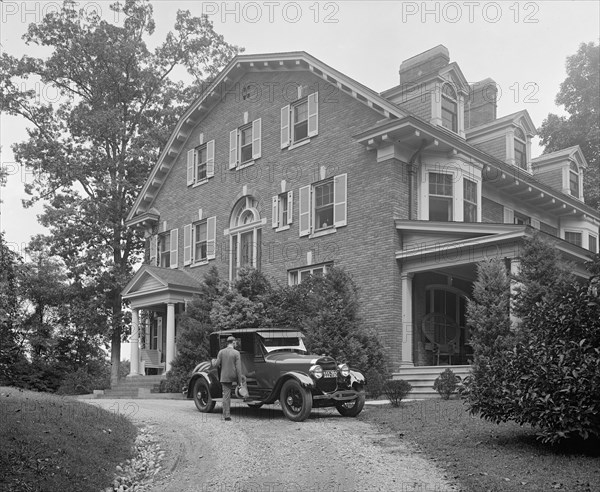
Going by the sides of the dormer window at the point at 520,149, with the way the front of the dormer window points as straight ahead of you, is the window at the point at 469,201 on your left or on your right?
on your right

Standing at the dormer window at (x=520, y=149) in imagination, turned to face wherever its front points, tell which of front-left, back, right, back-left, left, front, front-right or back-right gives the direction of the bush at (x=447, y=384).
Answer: front-right

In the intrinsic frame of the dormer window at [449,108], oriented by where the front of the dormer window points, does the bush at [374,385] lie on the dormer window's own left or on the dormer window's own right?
on the dormer window's own right

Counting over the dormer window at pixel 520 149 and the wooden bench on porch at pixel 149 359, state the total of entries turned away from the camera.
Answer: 0

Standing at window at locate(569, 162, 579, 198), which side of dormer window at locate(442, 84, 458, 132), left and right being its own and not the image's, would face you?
left

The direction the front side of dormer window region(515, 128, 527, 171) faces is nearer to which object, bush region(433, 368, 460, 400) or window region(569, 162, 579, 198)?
the bush

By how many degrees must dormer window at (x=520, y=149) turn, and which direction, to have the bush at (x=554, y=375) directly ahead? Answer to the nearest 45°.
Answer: approximately 45° to its right
